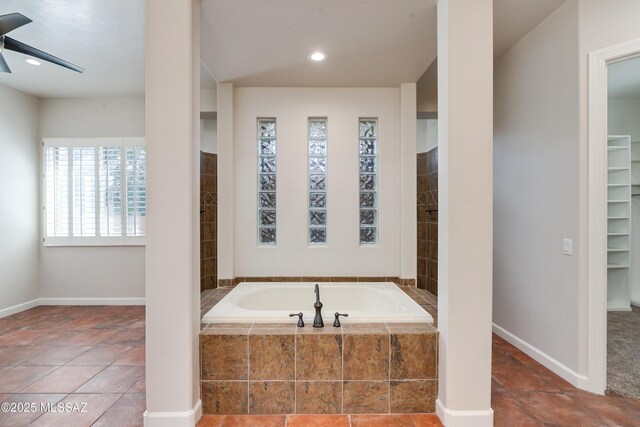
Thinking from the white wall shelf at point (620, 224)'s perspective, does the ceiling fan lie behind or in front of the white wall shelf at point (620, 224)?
in front

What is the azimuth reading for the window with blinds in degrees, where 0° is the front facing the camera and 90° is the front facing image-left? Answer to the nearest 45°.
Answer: approximately 0°

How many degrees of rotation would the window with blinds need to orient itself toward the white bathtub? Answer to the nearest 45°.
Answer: approximately 45° to its left

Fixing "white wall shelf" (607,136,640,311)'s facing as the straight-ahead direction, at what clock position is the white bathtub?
The white bathtub is roughly at 1 o'clock from the white wall shelf.

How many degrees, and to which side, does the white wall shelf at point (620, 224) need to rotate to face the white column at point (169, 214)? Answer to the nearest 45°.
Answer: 0° — it already faces it

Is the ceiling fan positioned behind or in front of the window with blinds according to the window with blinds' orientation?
in front
